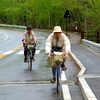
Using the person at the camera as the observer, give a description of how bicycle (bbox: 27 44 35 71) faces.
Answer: facing the viewer
